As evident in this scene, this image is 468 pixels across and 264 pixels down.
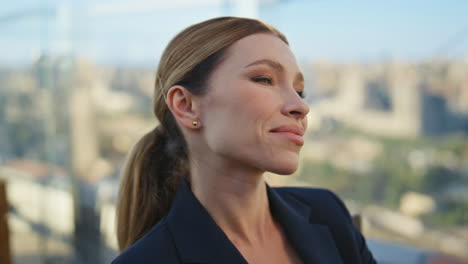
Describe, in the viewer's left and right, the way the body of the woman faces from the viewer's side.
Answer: facing the viewer and to the right of the viewer

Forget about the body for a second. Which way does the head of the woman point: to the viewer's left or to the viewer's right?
to the viewer's right
